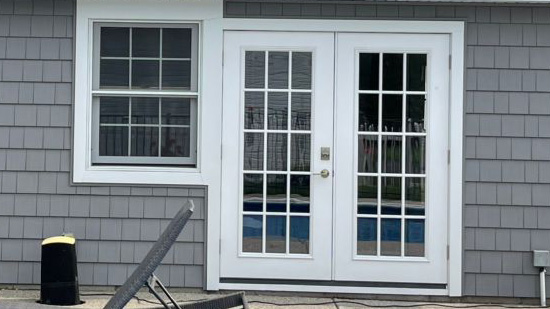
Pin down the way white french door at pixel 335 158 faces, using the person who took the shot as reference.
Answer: facing the viewer

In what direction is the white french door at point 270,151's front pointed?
toward the camera

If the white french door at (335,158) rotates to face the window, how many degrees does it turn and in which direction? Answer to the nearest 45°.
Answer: approximately 90° to its right

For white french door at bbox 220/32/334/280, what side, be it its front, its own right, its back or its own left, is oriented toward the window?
right
